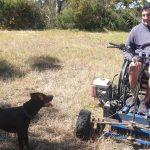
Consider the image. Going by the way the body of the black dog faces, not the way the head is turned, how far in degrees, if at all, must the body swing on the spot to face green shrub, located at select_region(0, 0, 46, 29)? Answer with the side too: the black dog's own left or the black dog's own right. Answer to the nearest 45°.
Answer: approximately 90° to the black dog's own left

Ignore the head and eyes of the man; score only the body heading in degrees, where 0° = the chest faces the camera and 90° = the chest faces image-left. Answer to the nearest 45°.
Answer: approximately 0°

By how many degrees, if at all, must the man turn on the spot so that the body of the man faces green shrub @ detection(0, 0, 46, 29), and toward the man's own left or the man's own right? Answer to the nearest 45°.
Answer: approximately 135° to the man's own right

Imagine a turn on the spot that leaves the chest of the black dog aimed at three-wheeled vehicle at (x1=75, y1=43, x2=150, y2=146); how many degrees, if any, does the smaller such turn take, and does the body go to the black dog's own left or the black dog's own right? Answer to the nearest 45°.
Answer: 0° — it already faces it

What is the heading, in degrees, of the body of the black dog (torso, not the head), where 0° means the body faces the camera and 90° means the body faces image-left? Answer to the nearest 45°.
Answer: approximately 270°

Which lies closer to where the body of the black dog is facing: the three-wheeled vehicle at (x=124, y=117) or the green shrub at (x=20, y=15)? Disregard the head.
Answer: the three-wheeled vehicle
